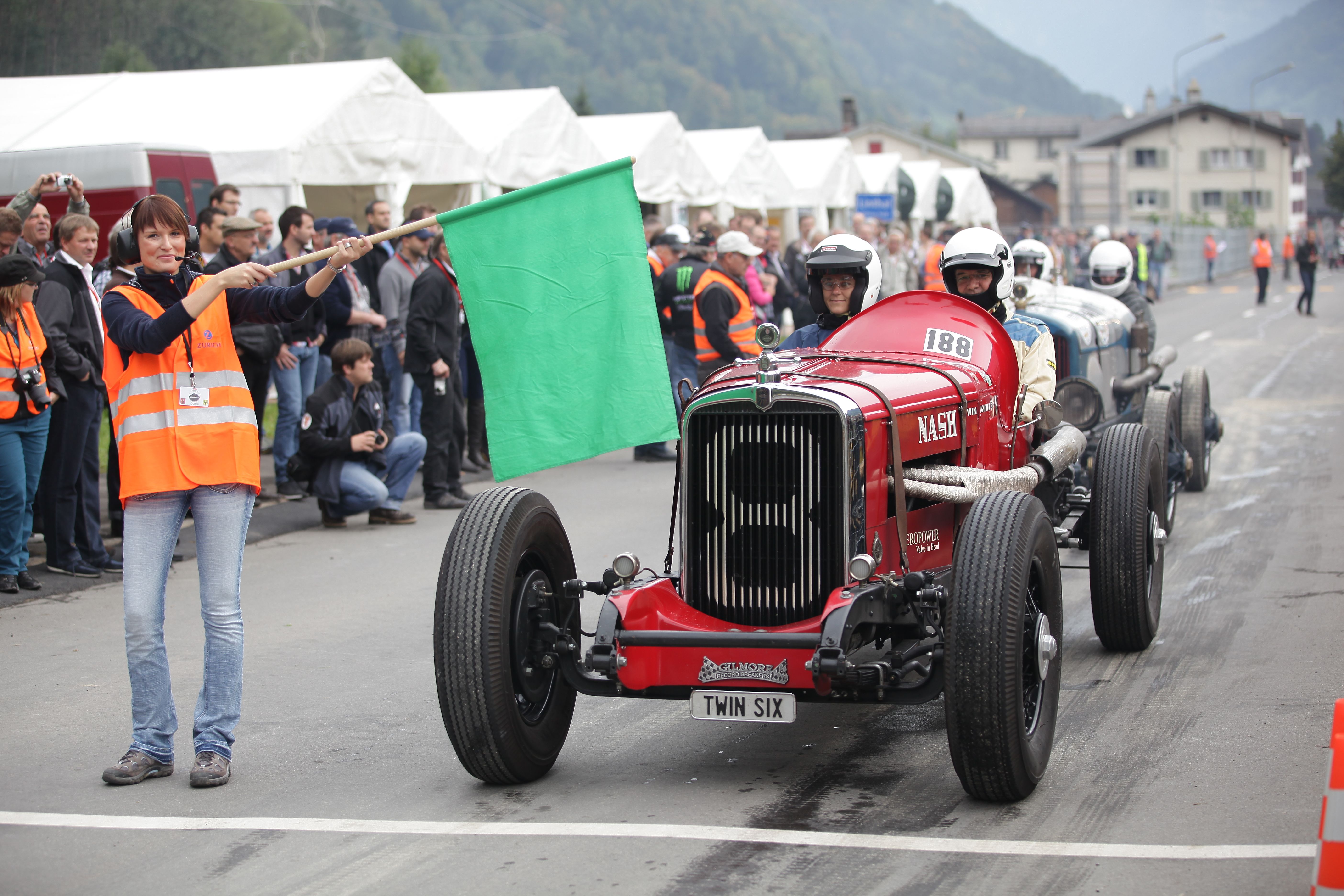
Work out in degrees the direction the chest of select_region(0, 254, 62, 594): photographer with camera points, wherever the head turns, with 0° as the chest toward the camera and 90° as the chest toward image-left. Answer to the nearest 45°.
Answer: approximately 315°

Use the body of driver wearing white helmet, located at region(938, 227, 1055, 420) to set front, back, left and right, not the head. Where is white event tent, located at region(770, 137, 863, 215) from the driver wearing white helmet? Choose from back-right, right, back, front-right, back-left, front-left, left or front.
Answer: back-right

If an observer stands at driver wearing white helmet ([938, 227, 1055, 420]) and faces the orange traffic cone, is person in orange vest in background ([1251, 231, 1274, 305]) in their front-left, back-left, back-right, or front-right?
back-left

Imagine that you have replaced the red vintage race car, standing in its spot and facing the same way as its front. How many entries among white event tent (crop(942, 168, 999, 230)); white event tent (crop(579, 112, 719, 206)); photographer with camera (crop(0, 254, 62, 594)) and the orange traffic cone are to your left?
1

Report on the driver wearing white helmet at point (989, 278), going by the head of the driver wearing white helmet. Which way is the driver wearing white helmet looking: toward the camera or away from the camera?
toward the camera

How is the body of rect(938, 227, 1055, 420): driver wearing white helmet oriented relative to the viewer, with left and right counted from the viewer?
facing the viewer and to the left of the viewer

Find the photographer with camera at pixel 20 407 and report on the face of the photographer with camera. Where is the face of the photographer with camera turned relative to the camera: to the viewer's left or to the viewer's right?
to the viewer's right

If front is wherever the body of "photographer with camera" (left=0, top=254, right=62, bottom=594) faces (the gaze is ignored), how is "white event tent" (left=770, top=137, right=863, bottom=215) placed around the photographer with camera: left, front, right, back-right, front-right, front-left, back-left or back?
left

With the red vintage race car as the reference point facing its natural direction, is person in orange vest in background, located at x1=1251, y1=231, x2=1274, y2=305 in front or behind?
behind

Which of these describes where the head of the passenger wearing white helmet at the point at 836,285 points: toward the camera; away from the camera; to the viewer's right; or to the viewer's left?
toward the camera

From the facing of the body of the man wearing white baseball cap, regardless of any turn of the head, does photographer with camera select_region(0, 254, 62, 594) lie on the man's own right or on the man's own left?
on the man's own right
